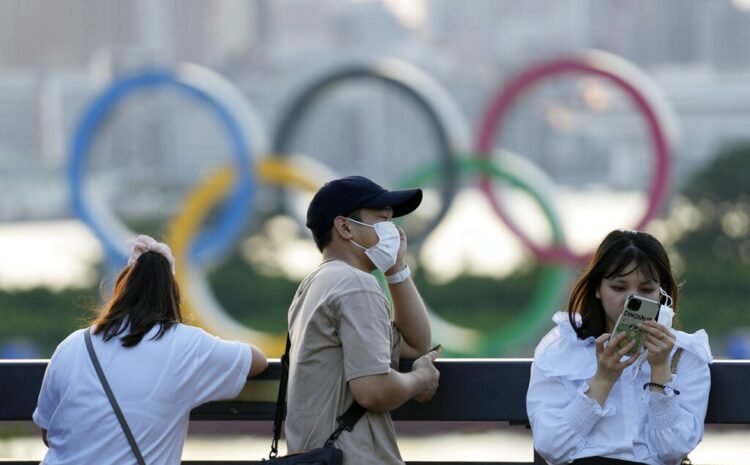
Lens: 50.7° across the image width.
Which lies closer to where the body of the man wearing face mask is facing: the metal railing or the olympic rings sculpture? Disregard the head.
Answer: the metal railing

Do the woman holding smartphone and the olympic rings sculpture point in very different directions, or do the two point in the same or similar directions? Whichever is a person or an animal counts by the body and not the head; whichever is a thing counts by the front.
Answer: same or similar directions

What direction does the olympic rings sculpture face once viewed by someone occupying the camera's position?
facing the viewer

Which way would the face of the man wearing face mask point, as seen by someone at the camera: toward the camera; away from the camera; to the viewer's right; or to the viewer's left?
to the viewer's right

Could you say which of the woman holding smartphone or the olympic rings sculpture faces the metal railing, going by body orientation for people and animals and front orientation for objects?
the olympic rings sculpture

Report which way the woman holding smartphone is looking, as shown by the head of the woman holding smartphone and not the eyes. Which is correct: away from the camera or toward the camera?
toward the camera

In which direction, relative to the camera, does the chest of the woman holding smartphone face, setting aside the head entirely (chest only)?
toward the camera

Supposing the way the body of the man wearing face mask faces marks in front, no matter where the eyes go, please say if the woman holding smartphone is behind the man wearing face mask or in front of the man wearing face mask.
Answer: in front

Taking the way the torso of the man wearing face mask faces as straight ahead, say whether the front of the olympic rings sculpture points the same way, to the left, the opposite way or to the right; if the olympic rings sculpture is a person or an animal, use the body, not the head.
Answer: to the right

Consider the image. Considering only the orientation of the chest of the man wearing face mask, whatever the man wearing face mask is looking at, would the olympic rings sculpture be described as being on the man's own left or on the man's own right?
on the man's own left

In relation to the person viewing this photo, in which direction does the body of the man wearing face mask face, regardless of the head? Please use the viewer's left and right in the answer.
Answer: facing to the right of the viewer

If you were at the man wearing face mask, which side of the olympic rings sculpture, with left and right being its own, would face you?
front

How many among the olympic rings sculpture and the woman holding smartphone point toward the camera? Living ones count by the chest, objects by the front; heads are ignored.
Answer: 2

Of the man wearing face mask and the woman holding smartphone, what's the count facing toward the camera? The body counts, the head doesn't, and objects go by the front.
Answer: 1

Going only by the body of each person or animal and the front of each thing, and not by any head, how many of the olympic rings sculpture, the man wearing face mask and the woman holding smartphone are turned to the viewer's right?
1
